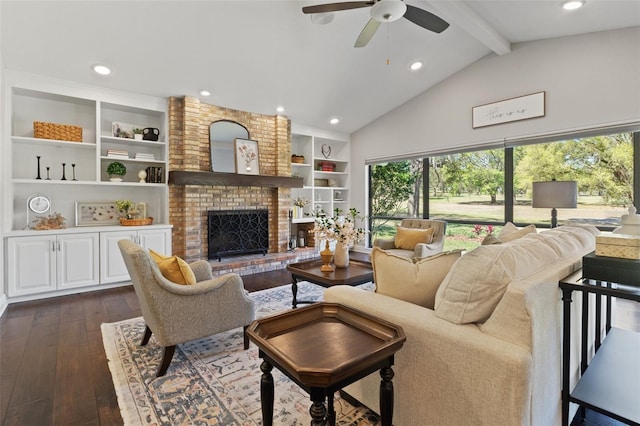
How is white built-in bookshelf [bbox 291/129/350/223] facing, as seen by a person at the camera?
facing the viewer and to the right of the viewer

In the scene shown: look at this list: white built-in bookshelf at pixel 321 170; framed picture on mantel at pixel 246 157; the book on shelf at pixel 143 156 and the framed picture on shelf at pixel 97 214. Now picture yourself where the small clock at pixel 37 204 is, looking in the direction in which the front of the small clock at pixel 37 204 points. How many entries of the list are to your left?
4

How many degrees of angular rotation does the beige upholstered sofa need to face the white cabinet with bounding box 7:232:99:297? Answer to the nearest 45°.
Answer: approximately 45° to its left

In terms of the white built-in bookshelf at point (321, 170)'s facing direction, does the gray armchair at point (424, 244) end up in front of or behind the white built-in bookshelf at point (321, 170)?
in front

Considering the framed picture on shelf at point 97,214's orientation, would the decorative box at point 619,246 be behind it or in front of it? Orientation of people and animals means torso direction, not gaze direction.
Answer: in front

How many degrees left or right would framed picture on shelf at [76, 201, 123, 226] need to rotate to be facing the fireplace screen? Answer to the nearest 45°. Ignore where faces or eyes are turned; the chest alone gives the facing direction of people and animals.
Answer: approximately 90° to its left

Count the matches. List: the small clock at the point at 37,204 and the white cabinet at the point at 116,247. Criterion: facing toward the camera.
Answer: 2

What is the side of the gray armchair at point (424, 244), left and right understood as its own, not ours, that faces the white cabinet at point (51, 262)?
front

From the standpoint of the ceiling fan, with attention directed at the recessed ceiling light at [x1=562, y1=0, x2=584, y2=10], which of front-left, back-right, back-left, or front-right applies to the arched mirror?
back-left

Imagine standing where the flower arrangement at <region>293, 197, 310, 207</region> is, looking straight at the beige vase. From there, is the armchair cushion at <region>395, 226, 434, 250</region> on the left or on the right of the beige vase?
left

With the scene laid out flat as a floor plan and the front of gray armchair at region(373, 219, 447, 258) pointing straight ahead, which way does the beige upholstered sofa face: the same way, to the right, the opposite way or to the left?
to the right

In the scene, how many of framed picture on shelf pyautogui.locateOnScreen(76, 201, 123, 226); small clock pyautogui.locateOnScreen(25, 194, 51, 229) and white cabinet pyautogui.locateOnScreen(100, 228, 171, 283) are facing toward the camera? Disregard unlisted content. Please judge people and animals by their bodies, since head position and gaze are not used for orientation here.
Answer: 3
